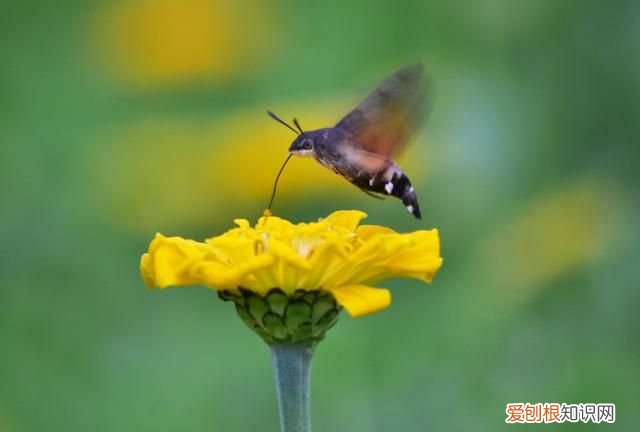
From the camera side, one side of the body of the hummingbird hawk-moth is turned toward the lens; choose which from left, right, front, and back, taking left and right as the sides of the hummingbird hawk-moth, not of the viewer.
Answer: left

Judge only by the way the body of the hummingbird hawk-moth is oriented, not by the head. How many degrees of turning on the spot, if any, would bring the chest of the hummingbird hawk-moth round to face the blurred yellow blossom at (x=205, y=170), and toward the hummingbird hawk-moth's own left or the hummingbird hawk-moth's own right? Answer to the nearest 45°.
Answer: approximately 90° to the hummingbird hawk-moth's own right
